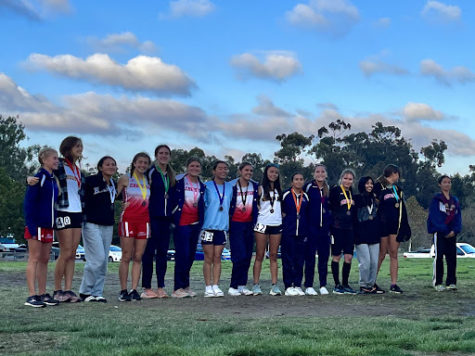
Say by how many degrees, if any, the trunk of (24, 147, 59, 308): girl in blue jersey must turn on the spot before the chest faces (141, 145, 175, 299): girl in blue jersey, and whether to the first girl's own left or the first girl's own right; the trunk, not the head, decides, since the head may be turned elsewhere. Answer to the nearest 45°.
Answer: approximately 45° to the first girl's own left

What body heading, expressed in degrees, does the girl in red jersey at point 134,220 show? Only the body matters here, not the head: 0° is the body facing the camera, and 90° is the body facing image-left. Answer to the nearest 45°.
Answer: approximately 315°

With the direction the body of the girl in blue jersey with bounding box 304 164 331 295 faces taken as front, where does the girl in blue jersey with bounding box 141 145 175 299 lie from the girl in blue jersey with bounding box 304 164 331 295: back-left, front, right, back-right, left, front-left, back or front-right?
front-right

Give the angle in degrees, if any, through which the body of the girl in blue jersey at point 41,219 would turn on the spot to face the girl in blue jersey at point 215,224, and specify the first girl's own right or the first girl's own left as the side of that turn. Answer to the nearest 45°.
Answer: approximately 45° to the first girl's own left
